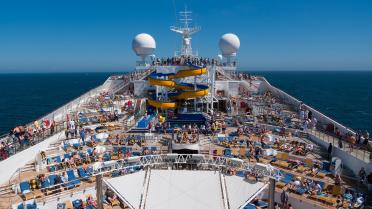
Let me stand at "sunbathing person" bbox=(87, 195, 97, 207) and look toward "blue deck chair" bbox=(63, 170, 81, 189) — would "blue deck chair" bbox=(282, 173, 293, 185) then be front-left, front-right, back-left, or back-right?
back-right

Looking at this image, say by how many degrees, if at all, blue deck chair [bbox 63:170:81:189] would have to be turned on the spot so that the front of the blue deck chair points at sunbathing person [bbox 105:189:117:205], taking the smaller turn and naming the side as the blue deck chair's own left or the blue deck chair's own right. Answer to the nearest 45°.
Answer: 0° — it already faces them

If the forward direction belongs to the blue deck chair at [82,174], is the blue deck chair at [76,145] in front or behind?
behind

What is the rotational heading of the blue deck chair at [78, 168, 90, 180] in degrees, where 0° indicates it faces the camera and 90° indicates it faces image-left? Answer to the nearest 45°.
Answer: approximately 315°

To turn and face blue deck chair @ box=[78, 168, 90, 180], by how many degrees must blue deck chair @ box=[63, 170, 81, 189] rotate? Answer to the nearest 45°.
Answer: approximately 90° to its left

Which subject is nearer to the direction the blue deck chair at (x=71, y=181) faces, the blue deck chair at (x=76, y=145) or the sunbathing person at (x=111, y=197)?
the sunbathing person

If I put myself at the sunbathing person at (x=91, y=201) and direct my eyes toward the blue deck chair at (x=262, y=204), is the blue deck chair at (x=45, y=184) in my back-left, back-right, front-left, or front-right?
back-left

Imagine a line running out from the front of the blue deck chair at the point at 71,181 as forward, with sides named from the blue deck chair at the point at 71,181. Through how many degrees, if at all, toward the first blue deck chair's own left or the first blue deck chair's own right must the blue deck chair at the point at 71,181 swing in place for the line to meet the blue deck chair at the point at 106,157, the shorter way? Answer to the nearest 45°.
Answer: approximately 90° to the first blue deck chair's own left

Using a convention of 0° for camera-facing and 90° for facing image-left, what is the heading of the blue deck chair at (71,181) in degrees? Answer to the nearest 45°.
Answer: approximately 315°

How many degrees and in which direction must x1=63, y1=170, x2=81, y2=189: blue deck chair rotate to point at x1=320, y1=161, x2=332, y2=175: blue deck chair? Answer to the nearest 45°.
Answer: approximately 45° to its left

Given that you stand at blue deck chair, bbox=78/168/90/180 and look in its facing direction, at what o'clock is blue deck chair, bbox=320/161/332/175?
blue deck chair, bbox=320/161/332/175 is roughly at 11 o'clock from blue deck chair, bbox=78/168/90/180.
